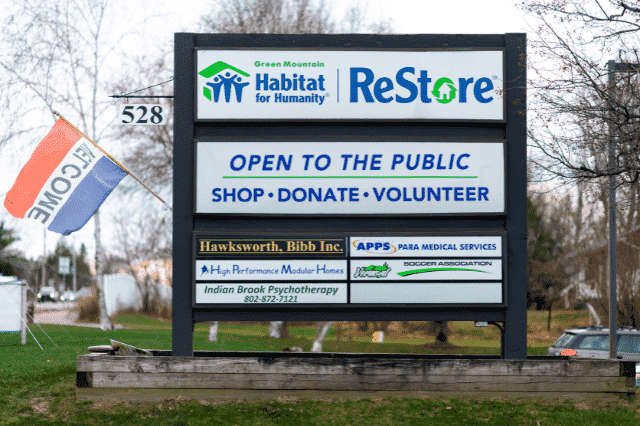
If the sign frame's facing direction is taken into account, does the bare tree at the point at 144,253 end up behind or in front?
behind

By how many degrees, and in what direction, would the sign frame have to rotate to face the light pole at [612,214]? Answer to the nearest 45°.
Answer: approximately 135° to its left

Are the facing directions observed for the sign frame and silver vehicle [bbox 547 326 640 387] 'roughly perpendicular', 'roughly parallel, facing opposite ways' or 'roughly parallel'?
roughly perpendicular

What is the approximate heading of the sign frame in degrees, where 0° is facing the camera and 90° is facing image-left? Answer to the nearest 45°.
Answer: approximately 0°

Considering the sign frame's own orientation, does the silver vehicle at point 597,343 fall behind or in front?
behind
